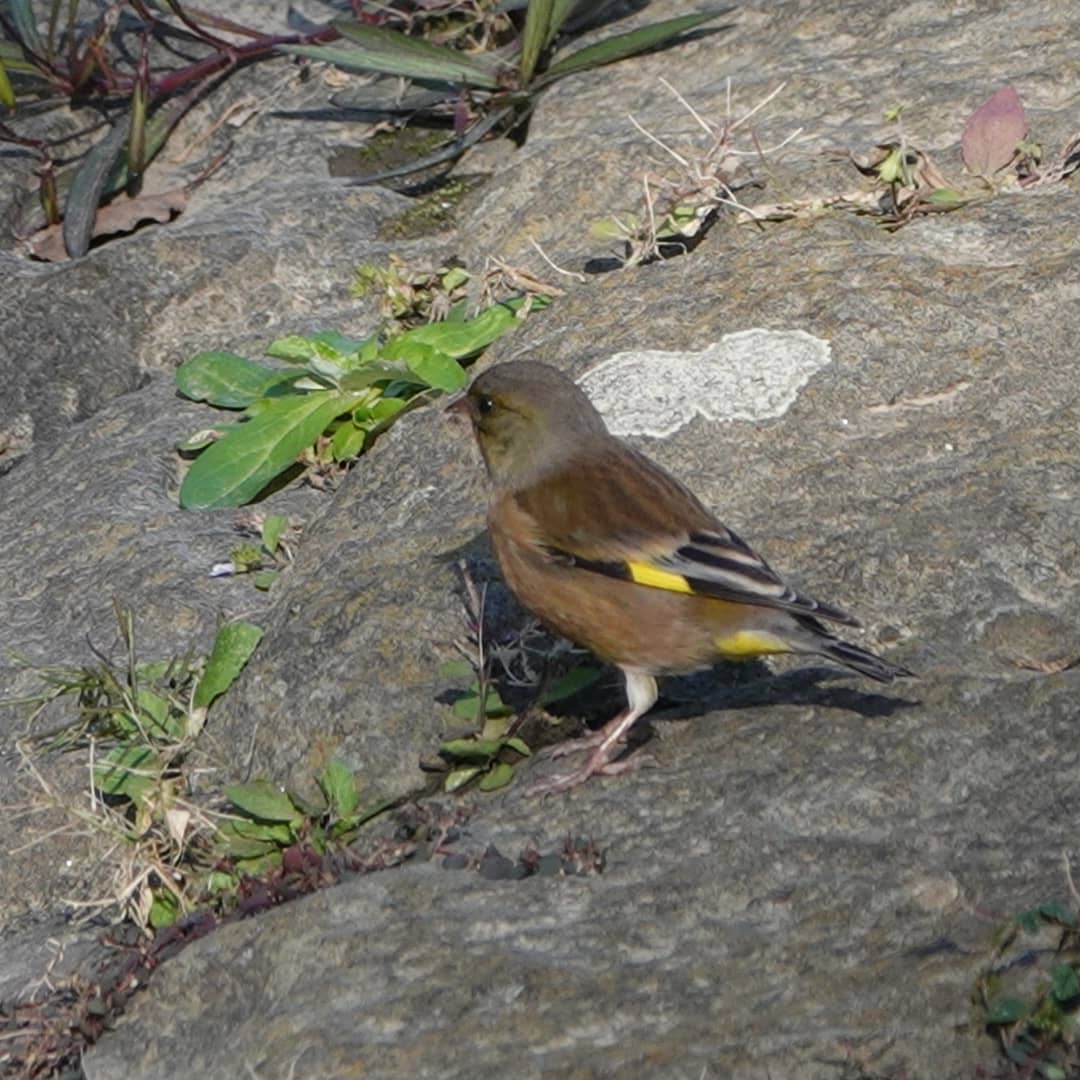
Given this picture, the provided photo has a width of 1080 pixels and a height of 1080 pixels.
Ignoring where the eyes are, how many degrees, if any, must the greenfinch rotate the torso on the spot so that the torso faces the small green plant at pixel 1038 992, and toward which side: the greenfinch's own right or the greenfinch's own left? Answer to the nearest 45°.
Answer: approximately 90° to the greenfinch's own left

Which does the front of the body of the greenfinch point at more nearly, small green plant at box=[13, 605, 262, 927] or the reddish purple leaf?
the small green plant

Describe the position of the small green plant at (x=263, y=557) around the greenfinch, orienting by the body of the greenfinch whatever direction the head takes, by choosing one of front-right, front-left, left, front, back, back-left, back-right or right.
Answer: front-right

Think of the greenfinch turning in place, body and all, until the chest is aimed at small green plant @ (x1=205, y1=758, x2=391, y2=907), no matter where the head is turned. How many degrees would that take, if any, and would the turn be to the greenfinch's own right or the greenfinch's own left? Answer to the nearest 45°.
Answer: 0° — it already faces it

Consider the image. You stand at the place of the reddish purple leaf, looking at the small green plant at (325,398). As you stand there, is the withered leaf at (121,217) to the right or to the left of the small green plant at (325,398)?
right

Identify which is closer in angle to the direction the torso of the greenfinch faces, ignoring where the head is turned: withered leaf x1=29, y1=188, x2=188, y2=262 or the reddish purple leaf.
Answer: the withered leaf

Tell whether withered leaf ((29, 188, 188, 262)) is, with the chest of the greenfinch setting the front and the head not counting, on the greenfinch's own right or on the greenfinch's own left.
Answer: on the greenfinch's own right

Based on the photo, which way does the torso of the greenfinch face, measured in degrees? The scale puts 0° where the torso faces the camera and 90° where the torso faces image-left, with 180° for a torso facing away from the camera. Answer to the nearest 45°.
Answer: approximately 90°

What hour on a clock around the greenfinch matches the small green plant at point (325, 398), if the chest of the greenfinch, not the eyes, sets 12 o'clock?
The small green plant is roughly at 2 o'clock from the greenfinch.

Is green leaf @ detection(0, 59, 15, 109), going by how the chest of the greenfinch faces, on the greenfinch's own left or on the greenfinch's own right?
on the greenfinch's own right

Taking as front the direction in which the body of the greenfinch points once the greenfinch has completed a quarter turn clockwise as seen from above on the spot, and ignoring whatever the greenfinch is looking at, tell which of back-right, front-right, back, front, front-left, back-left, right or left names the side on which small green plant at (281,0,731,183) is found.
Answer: front
